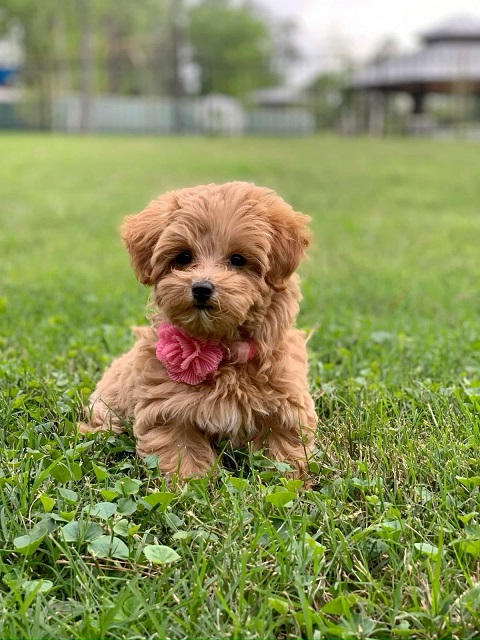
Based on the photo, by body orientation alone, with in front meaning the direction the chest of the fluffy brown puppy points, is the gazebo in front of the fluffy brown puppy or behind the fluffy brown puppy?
behind

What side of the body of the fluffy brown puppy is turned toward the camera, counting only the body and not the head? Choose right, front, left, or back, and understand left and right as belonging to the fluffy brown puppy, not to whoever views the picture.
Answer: front
